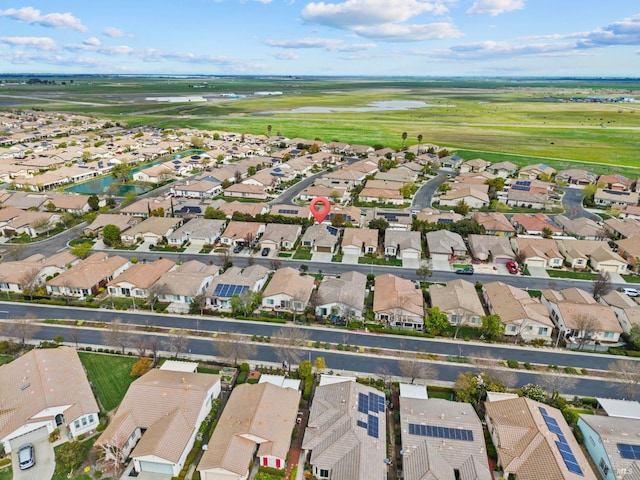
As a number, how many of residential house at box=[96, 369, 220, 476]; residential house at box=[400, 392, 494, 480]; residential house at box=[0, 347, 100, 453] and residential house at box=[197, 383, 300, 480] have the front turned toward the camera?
4

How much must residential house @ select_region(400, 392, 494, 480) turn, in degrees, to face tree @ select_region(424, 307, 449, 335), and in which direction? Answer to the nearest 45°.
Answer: approximately 180°

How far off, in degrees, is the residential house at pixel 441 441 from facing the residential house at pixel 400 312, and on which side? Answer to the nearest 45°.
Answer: approximately 180°

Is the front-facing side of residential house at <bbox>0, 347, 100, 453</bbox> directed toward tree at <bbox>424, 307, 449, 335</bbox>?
no

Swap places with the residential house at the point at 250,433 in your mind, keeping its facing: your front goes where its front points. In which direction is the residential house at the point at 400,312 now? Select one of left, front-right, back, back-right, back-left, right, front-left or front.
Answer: back-left

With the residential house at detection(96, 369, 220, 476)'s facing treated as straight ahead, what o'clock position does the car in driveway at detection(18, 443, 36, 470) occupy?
The car in driveway is roughly at 3 o'clock from the residential house.

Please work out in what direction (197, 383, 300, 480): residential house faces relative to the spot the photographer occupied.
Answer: facing the viewer

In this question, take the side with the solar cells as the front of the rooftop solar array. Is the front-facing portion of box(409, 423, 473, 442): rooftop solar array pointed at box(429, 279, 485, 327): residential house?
no

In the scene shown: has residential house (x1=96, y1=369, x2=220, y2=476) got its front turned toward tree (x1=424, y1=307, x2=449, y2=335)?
no

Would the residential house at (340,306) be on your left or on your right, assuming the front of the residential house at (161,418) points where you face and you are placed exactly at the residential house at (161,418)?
on your left

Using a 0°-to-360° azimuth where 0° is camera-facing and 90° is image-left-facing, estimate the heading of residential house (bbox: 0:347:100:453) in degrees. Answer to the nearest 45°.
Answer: approximately 0°
